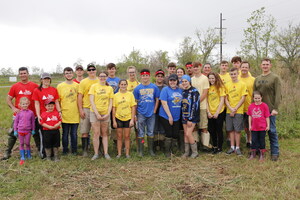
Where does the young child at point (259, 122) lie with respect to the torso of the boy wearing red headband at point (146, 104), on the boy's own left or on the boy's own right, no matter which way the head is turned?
on the boy's own left

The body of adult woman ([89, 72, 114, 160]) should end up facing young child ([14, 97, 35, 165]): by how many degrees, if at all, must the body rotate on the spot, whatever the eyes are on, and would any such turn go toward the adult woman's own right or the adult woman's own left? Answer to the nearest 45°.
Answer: approximately 90° to the adult woman's own right

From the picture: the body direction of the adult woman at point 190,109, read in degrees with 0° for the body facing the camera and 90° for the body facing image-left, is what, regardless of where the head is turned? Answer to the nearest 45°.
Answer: approximately 45°

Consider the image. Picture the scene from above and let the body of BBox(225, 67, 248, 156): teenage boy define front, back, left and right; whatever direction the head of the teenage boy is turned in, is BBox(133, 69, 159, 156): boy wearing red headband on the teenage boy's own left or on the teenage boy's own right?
on the teenage boy's own right

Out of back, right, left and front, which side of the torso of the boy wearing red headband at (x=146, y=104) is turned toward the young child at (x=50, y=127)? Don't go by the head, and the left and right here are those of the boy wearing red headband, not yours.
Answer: right

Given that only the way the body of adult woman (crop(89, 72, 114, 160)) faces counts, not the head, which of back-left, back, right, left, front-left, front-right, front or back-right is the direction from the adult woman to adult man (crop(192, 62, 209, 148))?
left
